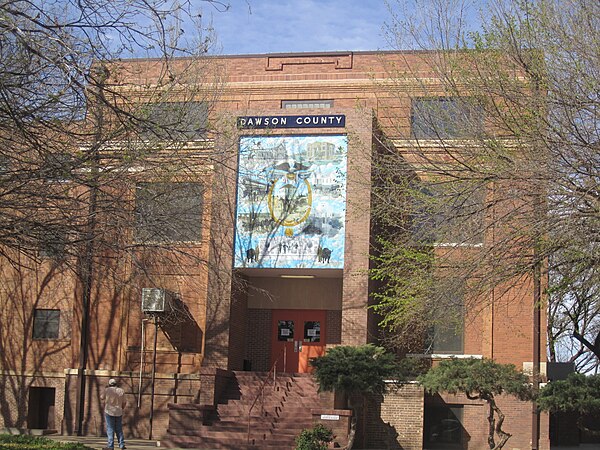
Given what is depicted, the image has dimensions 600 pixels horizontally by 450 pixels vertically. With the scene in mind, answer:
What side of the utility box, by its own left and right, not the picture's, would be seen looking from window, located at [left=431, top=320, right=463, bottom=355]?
left

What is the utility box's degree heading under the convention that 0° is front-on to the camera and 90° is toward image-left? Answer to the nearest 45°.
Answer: approximately 0°

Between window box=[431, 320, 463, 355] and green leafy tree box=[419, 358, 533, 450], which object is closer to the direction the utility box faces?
the green leafy tree

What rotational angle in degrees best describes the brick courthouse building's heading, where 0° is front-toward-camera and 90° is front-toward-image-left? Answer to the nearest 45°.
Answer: approximately 0°

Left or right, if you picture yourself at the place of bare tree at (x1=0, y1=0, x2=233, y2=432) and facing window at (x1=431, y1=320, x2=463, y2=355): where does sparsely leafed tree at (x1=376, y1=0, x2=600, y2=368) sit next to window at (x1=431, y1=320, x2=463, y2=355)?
right

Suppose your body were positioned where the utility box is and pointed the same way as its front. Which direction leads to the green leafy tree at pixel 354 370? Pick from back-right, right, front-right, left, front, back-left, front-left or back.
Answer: front-left

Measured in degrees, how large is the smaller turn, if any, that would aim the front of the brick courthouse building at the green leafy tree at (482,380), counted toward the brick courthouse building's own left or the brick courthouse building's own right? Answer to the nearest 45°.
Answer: approximately 45° to the brick courthouse building's own left
